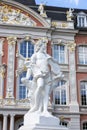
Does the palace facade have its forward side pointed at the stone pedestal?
yes

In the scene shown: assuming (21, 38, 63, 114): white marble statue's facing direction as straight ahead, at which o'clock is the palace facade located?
The palace facade is roughly at 6 o'clock from the white marble statue.

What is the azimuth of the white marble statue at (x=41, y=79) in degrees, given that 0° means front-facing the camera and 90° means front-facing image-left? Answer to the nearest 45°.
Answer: approximately 0°

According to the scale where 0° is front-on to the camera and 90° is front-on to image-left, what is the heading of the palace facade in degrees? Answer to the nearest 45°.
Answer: approximately 0°

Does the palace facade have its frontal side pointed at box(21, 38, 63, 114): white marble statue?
yes

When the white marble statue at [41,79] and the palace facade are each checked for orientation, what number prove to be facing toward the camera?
2
